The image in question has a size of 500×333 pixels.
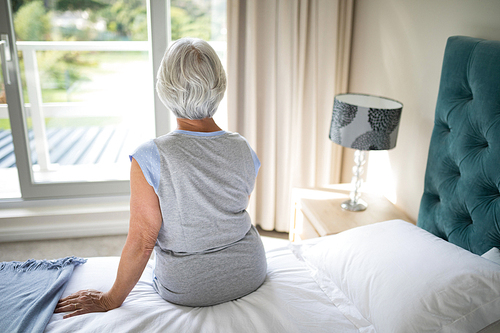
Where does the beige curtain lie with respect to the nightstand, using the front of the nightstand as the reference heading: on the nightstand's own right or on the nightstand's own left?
on the nightstand's own right

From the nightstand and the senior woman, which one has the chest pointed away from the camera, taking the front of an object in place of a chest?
the senior woman

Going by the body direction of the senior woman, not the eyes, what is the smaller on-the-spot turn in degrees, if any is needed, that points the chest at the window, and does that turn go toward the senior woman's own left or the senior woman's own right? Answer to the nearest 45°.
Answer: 0° — they already face it

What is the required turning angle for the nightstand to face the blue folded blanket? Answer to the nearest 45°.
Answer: approximately 45° to its left

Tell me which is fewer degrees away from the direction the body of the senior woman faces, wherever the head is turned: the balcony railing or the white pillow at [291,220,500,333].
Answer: the balcony railing

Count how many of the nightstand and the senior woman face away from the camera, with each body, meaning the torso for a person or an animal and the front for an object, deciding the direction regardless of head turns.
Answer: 1

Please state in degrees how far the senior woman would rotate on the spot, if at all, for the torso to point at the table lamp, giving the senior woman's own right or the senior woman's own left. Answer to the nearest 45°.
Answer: approximately 45° to the senior woman's own right

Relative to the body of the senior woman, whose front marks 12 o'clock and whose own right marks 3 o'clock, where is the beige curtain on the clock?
The beige curtain is roughly at 1 o'clock from the senior woman.

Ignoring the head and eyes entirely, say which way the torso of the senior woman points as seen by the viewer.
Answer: away from the camera

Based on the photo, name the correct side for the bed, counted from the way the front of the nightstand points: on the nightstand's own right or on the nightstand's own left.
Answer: on the nightstand's own left

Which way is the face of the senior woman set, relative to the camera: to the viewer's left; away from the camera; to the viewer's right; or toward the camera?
away from the camera

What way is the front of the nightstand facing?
to the viewer's left
